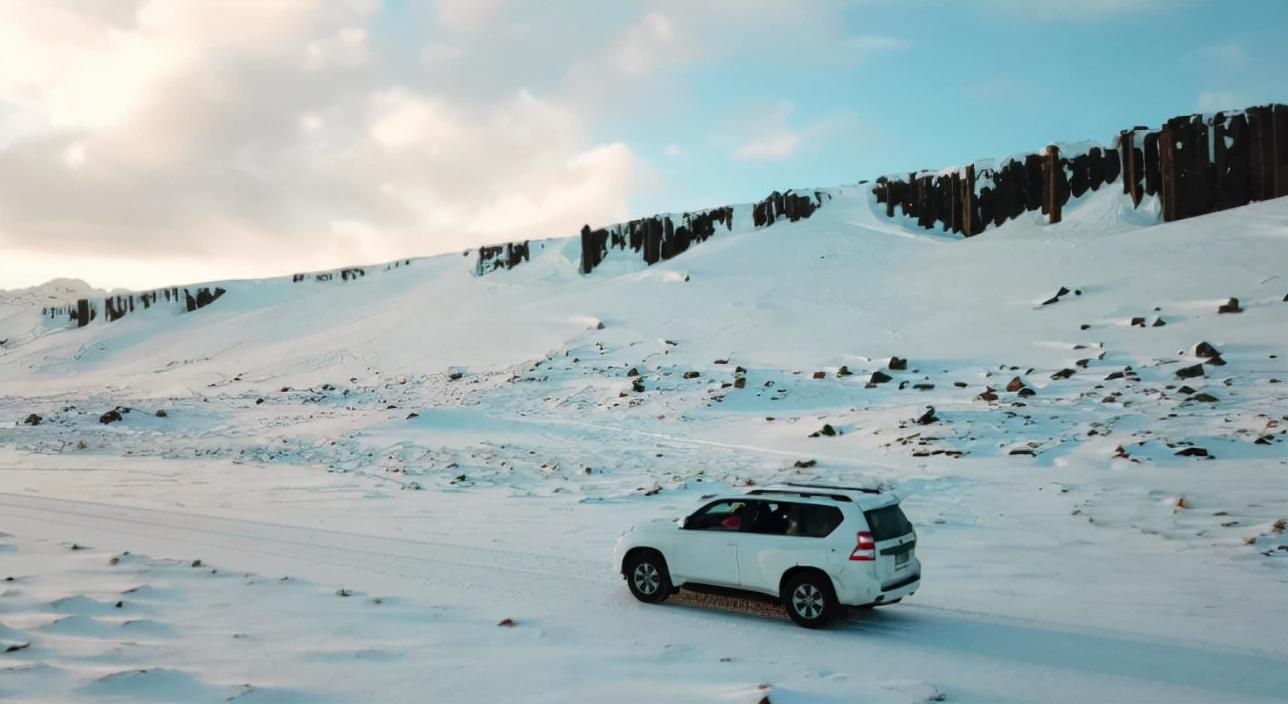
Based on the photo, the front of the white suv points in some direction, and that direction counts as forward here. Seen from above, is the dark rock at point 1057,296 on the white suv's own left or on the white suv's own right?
on the white suv's own right

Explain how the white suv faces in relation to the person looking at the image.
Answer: facing away from the viewer and to the left of the viewer

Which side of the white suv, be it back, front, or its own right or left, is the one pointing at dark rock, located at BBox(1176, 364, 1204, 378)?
right

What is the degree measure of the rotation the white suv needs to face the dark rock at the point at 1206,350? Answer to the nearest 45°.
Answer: approximately 90° to its right

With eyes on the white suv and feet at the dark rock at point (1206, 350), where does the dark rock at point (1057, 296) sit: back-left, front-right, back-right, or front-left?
back-right

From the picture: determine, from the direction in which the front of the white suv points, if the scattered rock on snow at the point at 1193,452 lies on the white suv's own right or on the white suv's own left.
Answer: on the white suv's own right
